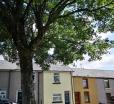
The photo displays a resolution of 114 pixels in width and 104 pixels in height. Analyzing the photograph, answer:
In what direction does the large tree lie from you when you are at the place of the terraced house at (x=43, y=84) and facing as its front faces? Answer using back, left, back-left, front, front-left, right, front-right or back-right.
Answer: front

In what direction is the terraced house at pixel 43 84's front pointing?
toward the camera
